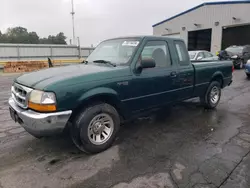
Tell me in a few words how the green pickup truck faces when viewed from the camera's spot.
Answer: facing the viewer and to the left of the viewer
